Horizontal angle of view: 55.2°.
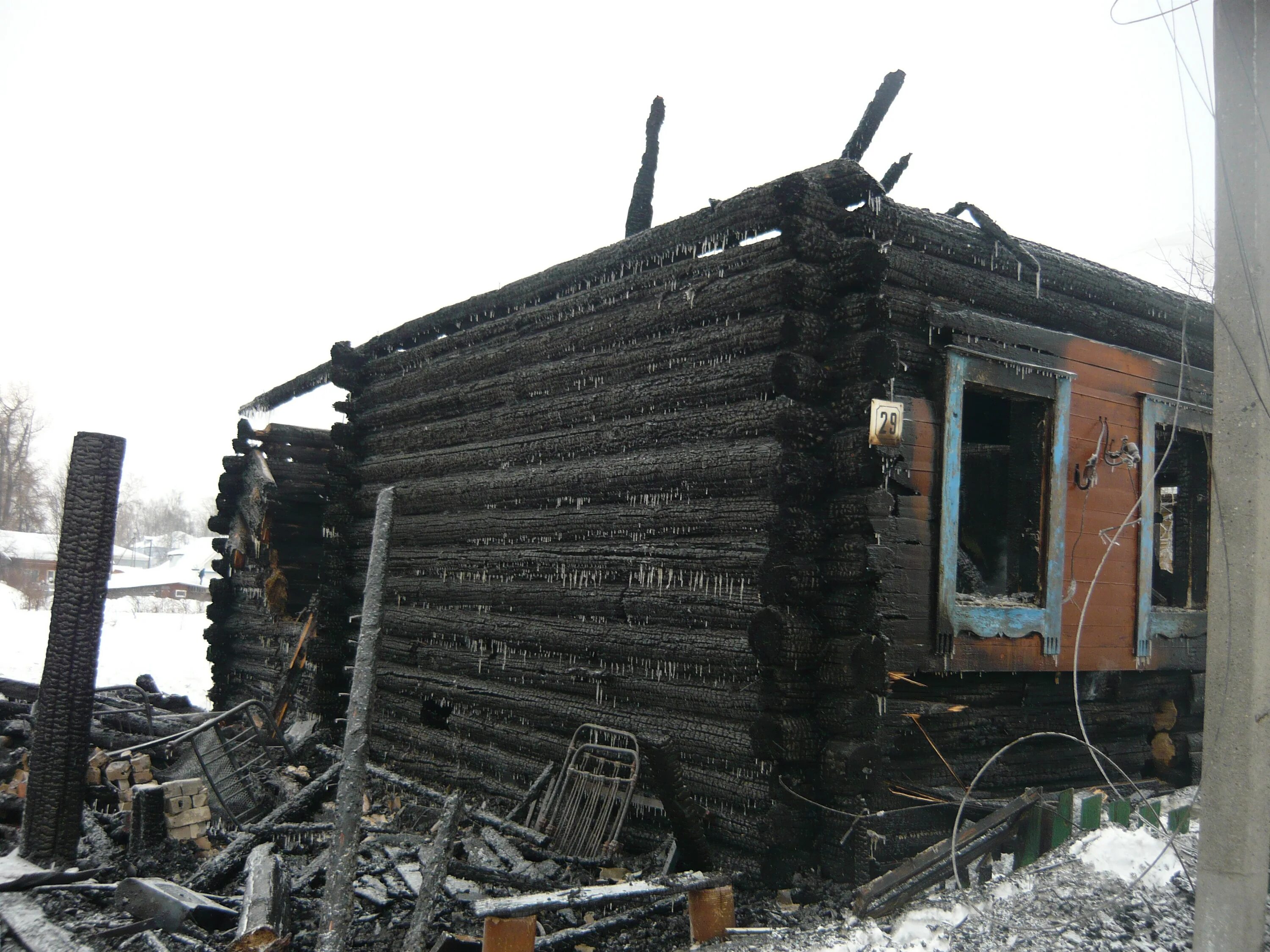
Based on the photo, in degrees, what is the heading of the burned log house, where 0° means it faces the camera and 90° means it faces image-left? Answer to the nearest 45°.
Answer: approximately 315°

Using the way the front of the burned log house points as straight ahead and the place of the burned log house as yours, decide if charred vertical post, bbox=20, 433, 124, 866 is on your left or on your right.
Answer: on your right

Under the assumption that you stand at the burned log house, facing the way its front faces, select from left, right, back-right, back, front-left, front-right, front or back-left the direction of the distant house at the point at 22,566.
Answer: back

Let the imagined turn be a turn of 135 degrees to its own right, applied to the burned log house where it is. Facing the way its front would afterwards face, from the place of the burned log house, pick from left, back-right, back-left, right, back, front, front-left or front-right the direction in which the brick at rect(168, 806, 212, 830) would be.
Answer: front

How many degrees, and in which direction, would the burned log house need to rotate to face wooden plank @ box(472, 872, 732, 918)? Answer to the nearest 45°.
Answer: approximately 90° to its right

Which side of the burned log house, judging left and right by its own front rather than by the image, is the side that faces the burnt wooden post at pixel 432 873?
right
